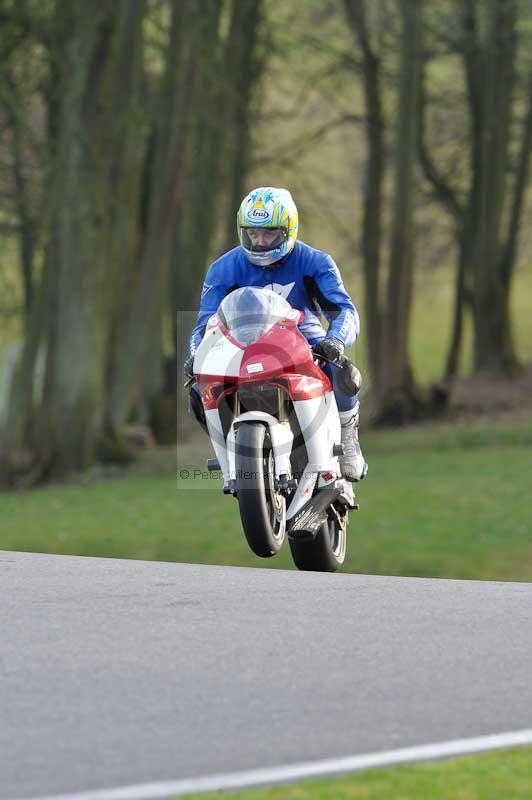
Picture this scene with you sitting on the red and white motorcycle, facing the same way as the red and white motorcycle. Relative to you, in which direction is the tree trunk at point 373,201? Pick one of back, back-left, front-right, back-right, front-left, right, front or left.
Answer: back

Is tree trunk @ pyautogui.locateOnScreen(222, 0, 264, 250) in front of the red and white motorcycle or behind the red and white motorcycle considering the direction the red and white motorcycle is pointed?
behind

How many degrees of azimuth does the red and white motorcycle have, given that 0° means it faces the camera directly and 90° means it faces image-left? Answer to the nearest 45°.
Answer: approximately 0°

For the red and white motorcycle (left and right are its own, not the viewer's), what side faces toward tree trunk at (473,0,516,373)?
back

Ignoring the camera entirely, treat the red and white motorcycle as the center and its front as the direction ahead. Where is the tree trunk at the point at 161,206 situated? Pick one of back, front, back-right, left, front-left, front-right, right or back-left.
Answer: back

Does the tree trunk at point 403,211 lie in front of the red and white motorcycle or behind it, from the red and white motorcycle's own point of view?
behind

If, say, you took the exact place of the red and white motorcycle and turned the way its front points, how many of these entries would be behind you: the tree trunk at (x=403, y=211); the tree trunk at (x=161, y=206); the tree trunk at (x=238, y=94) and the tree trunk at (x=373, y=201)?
4

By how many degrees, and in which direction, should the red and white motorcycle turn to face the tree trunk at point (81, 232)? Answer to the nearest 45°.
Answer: approximately 180°
